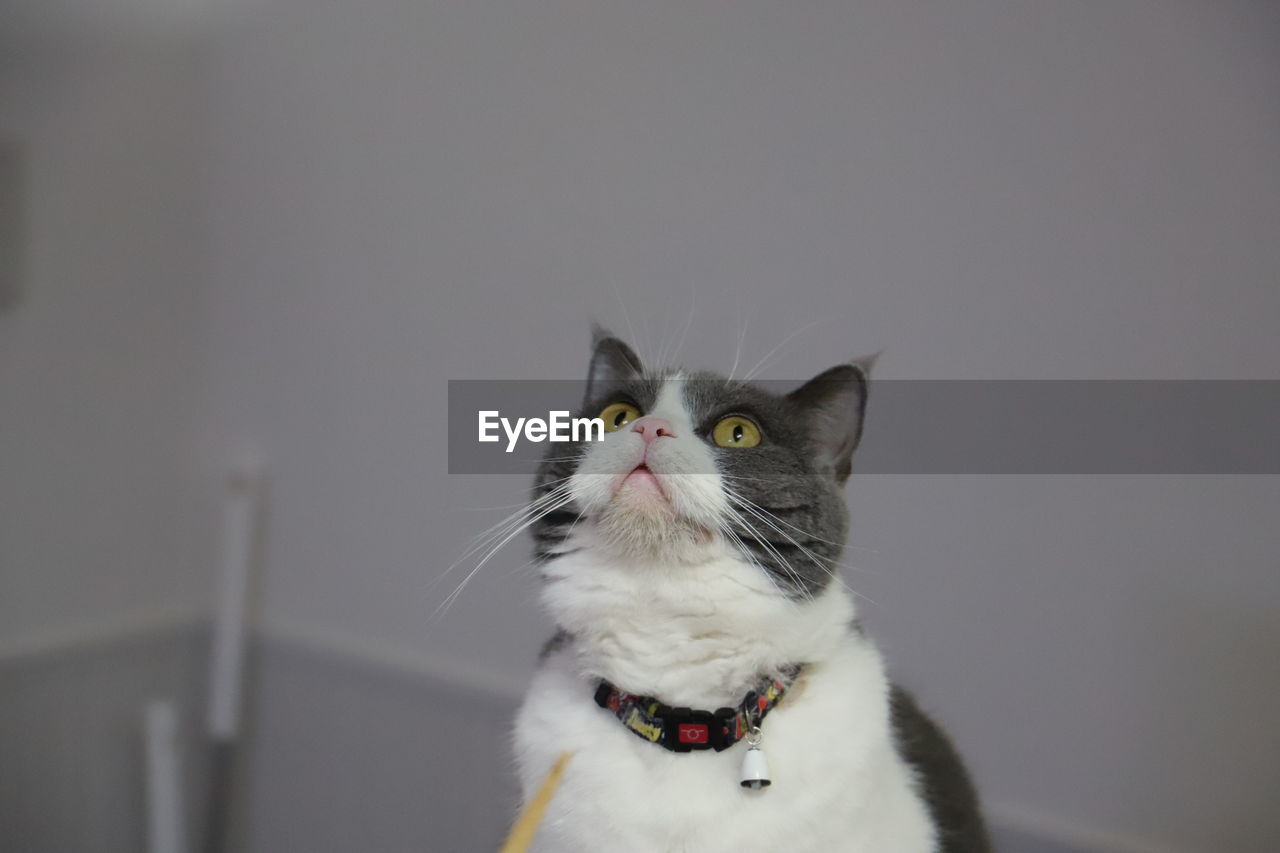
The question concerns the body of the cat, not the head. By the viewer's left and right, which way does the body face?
facing the viewer and to the left of the viewer

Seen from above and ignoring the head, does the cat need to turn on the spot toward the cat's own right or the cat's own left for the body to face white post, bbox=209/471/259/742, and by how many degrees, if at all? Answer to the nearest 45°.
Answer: approximately 90° to the cat's own right
